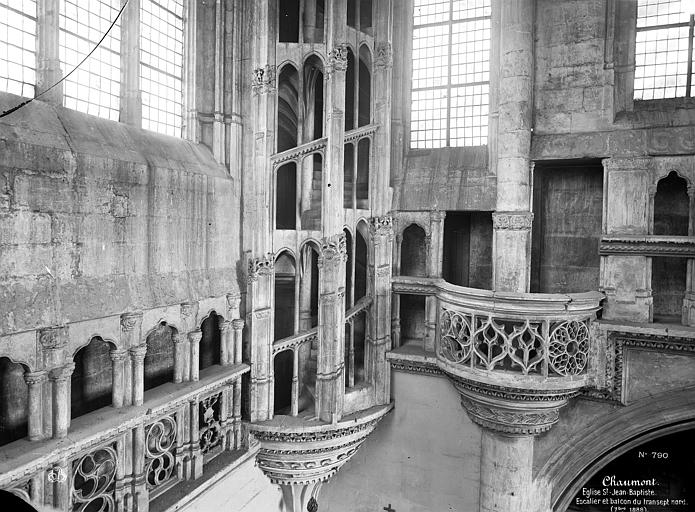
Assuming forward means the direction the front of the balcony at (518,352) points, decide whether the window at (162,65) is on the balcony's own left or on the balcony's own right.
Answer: on the balcony's own right

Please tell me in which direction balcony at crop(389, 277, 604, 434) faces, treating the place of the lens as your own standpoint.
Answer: facing the viewer

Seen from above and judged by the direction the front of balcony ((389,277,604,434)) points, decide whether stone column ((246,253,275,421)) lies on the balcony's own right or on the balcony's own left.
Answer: on the balcony's own right

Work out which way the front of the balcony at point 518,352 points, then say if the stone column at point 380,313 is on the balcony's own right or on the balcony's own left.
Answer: on the balcony's own right

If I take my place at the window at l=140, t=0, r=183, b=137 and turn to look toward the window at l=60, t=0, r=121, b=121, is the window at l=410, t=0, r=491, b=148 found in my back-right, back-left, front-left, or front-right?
back-left

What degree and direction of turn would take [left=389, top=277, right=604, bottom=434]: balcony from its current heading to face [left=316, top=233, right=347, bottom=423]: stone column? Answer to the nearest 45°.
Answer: approximately 90° to its right

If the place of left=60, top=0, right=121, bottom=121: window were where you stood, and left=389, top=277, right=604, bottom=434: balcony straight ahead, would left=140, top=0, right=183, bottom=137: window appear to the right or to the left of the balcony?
left
